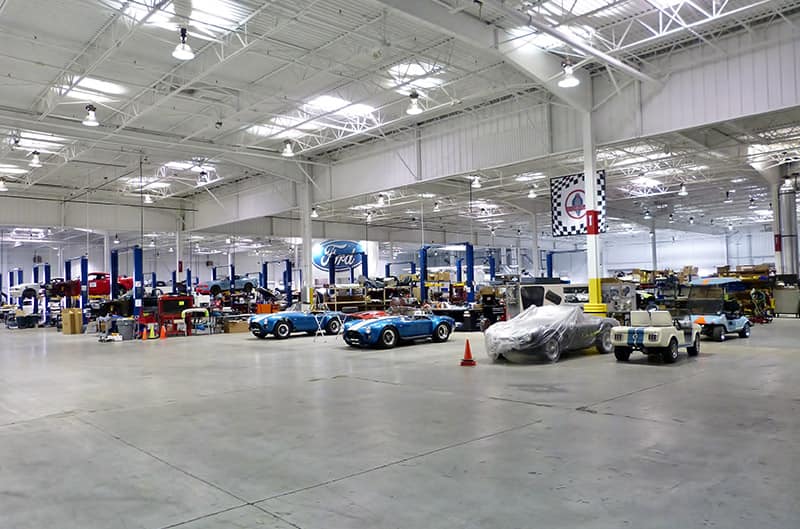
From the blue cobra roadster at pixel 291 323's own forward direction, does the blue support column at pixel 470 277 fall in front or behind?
behind

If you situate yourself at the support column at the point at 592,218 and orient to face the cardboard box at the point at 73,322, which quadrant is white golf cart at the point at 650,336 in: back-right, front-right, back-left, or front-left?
back-left

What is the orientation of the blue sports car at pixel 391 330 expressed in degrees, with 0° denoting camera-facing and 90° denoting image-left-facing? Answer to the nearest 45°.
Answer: approximately 45°

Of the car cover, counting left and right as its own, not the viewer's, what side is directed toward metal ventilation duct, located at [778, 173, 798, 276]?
back

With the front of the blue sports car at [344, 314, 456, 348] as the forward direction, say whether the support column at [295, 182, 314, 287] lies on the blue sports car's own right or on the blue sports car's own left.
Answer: on the blue sports car's own right

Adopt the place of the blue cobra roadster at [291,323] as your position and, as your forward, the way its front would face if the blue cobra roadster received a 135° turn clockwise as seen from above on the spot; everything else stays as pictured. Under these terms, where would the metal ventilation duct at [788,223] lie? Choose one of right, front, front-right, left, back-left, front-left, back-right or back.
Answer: right
